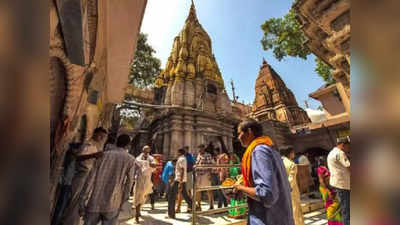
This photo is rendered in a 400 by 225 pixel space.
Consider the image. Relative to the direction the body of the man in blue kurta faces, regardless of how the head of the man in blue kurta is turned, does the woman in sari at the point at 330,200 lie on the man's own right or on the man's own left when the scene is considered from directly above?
on the man's own right

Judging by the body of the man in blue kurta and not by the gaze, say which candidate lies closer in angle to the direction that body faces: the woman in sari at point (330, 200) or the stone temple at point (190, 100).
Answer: the stone temple

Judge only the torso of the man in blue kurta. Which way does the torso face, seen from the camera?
to the viewer's left

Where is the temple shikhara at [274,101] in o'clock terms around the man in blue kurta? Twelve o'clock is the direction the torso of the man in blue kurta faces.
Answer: The temple shikhara is roughly at 3 o'clock from the man in blue kurta.

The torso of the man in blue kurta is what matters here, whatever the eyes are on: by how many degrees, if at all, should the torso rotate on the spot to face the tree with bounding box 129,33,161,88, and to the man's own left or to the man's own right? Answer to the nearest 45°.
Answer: approximately 45° to the man's own right

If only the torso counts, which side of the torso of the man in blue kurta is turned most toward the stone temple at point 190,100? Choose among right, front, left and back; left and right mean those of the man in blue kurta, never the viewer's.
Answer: right

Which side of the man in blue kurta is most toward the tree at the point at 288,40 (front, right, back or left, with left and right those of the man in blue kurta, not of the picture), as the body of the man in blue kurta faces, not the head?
right

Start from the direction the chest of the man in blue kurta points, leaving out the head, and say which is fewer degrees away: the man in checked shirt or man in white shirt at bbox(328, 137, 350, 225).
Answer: the man in checked shirt
